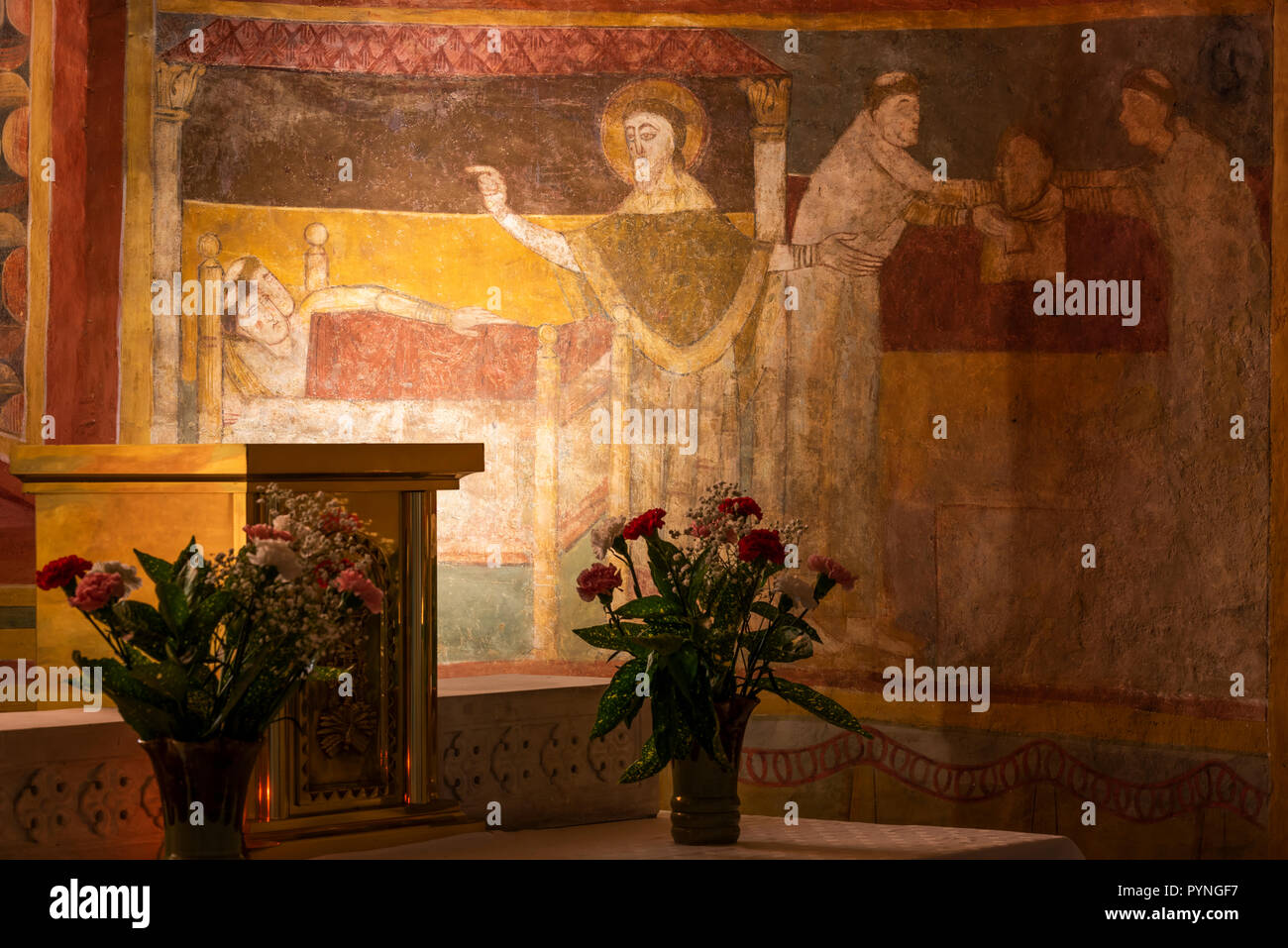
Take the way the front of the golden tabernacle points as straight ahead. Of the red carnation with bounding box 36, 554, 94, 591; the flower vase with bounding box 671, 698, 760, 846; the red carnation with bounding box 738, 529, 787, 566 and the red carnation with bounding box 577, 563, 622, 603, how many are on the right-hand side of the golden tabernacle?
1

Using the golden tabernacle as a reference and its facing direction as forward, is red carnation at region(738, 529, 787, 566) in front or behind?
in front

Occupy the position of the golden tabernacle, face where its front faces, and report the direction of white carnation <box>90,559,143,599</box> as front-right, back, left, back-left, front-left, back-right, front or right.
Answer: right

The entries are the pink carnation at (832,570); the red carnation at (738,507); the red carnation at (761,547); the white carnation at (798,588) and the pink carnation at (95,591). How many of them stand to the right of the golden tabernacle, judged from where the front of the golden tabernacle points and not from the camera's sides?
1

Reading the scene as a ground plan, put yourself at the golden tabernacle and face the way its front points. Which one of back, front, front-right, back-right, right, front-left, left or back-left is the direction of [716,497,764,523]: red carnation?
front-left

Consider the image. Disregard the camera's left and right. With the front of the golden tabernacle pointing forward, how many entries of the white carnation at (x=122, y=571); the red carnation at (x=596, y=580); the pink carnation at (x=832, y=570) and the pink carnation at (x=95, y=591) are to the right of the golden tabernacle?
2

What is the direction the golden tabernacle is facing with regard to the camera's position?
facing the viewer and to the right of the viewer

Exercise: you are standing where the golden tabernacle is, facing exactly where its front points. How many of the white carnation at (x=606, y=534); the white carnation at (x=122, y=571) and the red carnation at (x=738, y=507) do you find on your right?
1

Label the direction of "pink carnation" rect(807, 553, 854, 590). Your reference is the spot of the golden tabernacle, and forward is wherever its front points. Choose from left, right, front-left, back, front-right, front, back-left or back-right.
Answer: front-left

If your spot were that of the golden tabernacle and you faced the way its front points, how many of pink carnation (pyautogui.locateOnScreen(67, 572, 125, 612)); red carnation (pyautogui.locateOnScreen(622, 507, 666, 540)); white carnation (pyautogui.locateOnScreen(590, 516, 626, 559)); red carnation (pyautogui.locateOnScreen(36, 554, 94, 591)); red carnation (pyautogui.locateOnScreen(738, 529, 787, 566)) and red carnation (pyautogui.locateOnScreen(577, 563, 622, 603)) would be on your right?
2
